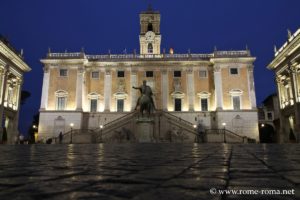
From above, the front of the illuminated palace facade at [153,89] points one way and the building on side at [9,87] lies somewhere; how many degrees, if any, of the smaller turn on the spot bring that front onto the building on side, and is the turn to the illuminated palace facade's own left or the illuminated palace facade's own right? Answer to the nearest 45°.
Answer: approximately 90° to the illuminated palace facade's own right

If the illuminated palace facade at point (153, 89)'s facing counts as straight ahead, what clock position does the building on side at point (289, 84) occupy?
The building on side is roughly at 10 o'clock from the illuminated palace facade.

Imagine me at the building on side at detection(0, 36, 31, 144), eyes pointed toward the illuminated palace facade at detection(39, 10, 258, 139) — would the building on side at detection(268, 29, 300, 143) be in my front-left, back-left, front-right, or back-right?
front-right

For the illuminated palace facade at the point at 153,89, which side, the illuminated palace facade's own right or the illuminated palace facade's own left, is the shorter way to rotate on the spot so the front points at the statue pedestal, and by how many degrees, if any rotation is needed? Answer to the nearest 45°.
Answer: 0° — it already faces it

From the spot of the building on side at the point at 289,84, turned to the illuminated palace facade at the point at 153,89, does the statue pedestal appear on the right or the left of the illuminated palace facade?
left

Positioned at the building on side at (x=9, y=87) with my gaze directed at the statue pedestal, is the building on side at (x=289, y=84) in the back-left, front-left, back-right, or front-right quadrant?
front-left

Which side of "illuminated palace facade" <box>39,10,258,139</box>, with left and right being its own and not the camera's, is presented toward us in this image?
front

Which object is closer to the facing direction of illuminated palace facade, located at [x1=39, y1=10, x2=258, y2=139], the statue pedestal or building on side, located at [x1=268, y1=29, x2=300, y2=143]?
the statue pedestal
